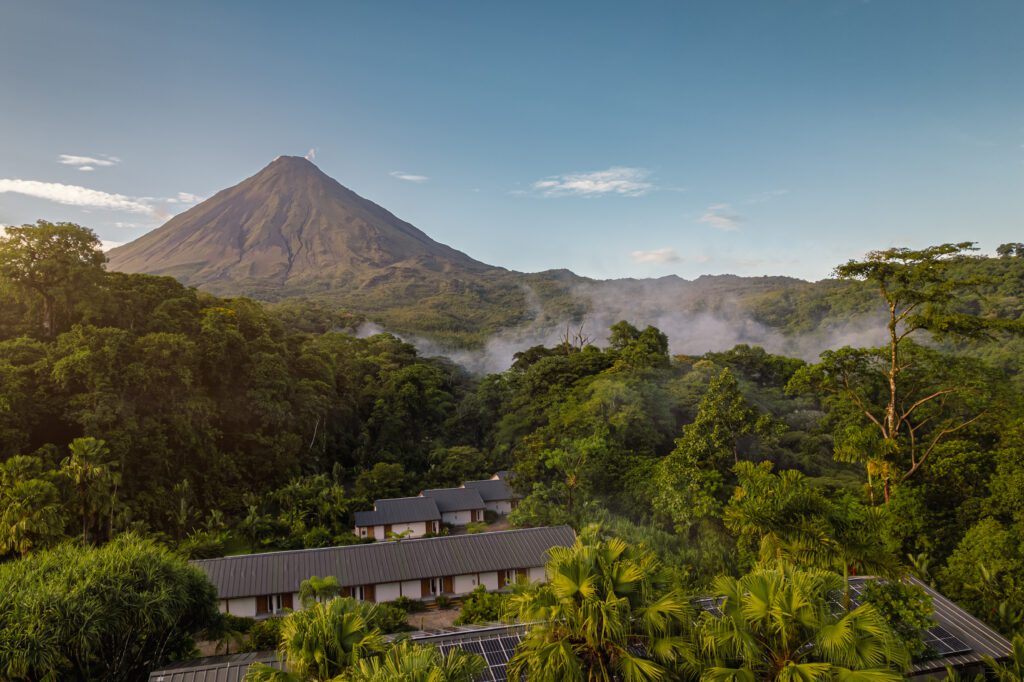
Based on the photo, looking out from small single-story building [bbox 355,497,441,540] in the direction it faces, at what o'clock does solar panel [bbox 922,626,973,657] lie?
The solar panel is roughly at 11 o'clock from the small single-story building.

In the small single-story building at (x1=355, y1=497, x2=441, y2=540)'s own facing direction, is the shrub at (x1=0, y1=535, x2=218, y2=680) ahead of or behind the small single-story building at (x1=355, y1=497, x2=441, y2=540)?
ahead

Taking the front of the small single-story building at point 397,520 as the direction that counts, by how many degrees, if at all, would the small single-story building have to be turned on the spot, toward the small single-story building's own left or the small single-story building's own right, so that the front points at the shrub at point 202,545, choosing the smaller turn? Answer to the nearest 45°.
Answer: approximately 45° to the small single-story building's own right

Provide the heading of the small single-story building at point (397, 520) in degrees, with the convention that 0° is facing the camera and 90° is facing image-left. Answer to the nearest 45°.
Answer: approximately 0°

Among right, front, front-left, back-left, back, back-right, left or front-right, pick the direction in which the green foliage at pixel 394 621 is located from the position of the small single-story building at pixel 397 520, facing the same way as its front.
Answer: front

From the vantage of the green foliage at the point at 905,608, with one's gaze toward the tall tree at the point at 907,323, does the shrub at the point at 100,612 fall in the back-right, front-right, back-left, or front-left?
back-left

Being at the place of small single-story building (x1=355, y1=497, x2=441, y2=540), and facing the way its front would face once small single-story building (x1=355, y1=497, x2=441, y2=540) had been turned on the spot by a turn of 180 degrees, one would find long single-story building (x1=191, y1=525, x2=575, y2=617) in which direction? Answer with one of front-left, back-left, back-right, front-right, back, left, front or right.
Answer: back

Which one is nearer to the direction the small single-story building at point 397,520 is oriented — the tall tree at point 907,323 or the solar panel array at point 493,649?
the solar panel array

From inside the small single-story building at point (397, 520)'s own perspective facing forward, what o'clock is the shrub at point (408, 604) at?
The shrub is roughly at 12 o'clock from the small single-story building.

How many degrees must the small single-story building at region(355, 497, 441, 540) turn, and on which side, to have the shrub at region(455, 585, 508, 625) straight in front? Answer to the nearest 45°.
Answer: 0° — it already faces it

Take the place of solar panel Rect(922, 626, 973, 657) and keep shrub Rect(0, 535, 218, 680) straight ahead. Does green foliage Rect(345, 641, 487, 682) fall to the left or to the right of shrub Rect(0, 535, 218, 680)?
left

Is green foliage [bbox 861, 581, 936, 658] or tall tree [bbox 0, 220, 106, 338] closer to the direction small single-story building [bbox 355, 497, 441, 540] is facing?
the green foliage

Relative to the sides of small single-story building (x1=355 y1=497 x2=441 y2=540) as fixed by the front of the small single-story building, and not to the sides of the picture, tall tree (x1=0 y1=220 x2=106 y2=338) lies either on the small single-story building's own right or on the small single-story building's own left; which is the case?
on the small single-story building's own right

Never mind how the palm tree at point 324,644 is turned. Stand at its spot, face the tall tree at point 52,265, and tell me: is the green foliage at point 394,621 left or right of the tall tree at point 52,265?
right

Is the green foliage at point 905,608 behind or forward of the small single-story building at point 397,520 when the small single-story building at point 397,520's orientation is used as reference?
forward

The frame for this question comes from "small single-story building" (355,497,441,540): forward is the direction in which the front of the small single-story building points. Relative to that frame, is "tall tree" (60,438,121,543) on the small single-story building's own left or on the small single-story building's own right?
on the small single-story building's own right
